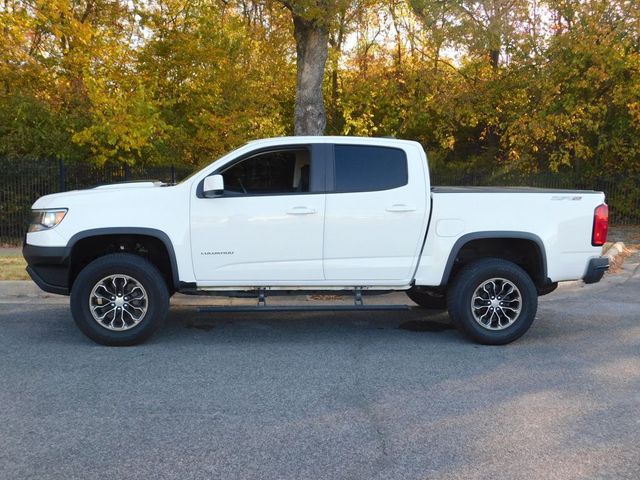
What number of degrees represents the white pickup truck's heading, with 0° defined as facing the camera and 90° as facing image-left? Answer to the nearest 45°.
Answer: approximately 90°

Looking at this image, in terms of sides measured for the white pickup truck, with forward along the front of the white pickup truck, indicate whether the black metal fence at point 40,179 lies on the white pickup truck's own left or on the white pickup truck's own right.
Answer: on the white pickup truck's own right
